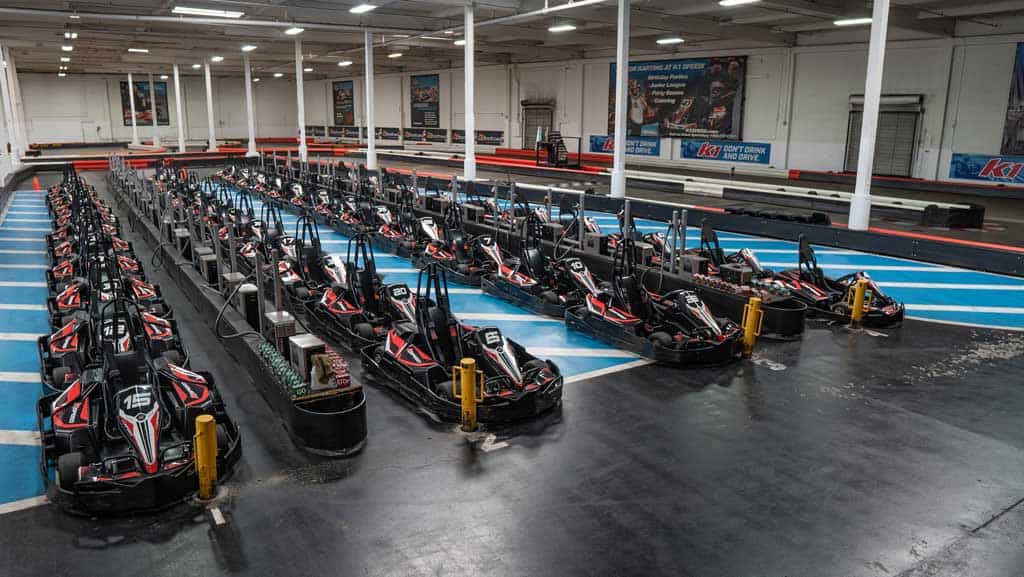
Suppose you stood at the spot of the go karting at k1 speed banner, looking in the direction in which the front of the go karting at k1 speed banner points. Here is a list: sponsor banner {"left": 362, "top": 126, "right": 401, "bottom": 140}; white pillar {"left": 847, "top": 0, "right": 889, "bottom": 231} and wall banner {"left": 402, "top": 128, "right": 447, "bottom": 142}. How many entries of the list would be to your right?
2

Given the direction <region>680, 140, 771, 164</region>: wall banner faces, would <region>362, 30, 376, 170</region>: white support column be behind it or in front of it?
in front

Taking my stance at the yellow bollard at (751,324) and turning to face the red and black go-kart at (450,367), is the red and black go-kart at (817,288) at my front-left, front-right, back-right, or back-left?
back-right

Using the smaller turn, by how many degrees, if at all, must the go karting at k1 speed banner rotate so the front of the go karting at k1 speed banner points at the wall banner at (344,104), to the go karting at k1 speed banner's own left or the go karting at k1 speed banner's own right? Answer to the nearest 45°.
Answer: approximately 90° to the go karting at k1 speed banner's own right

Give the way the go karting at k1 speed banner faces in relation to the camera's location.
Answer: facing the viewer and to the left of the viewer

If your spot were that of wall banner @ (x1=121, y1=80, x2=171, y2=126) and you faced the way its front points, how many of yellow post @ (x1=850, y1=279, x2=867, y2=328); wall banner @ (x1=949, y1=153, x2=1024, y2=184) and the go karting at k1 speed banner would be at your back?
0

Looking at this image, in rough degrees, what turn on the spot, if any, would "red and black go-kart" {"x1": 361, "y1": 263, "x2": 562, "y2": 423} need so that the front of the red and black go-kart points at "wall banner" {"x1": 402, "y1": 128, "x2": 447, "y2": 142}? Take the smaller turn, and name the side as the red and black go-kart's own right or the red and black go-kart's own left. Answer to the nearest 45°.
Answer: approximately 135° to the red and black go-kart's own left

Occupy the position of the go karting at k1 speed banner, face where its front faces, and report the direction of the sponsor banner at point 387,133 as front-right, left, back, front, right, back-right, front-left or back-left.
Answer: right

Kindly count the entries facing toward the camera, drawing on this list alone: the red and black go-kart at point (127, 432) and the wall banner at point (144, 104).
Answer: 2

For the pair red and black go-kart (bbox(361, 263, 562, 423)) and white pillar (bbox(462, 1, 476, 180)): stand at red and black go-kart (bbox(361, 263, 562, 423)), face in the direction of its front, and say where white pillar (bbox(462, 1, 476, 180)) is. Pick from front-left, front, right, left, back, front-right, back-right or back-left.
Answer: back-left

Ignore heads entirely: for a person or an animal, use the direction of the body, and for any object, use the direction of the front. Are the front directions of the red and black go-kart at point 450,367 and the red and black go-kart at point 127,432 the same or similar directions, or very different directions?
same or similar directions

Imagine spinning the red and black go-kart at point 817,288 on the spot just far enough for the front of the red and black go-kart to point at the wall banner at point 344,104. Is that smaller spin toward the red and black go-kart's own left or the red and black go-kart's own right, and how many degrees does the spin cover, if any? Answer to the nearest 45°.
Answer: approximately 180°

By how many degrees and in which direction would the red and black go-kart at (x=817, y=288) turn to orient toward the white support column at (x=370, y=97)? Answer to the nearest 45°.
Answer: approximately 180°

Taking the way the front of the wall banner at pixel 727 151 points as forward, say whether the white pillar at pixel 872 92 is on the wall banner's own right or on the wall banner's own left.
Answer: on the wall banner's own left

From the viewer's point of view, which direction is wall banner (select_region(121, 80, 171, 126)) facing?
toward the camera

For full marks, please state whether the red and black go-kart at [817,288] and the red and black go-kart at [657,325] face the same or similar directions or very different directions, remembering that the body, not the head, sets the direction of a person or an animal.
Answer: same or similar directions

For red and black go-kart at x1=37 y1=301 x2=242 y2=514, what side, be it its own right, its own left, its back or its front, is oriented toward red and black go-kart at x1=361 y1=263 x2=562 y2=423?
left
